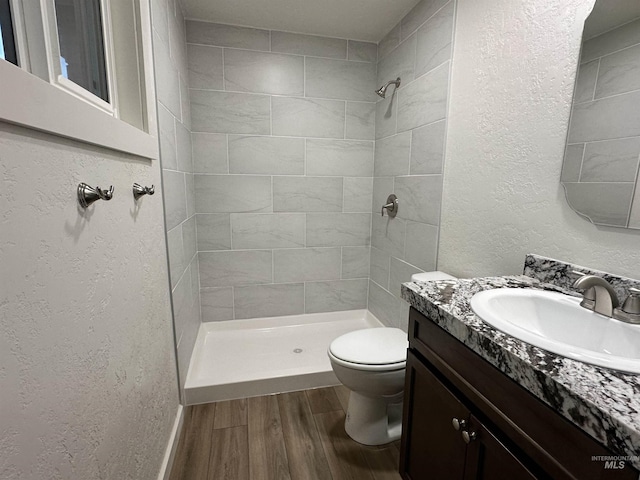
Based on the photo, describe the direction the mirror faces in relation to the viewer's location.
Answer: facing the viewer and to the left of the viewer

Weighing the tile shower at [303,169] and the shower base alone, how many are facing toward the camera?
2

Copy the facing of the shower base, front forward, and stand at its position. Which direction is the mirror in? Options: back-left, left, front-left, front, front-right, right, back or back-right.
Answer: front-left

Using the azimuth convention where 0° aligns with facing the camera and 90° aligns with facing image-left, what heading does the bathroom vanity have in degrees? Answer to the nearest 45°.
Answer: approximately 45°

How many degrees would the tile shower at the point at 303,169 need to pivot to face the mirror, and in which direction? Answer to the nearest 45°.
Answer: approximately 45° to its left

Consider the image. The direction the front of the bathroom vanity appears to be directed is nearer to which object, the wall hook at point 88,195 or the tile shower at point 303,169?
the wall hook

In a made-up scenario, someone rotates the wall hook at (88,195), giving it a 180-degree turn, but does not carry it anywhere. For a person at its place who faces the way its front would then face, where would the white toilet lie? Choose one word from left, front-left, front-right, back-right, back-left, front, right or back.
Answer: back-right

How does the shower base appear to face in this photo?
toward the camera

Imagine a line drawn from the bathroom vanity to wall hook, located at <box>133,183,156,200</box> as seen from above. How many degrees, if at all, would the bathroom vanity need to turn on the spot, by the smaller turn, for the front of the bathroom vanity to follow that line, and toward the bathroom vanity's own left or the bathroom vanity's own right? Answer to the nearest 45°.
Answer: approximately 45° to the bathroom vanity's own right

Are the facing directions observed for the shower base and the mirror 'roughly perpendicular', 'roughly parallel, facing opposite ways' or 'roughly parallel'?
roughly perpendicular

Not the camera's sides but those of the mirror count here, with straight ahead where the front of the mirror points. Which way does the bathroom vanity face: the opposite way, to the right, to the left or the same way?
the same way

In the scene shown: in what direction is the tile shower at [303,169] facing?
toward the camera

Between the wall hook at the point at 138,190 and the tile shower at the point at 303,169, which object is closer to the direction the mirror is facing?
the wall hook

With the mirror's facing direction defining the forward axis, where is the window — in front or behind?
in front

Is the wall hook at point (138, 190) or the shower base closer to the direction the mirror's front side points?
the wall hook

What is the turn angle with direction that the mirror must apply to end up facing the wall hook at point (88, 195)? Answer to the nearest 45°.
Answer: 0° — it already faces it
